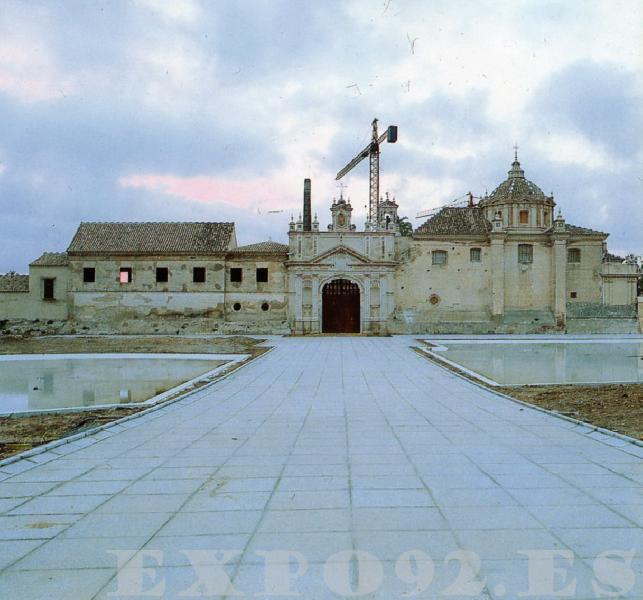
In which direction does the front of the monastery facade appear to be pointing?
toward the camera

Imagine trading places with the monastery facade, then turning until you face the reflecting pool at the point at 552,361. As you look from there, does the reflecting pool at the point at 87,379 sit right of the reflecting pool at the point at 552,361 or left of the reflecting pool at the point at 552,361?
right

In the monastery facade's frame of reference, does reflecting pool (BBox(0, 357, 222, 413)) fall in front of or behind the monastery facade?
in front

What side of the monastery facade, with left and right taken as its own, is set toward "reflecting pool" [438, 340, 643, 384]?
front
